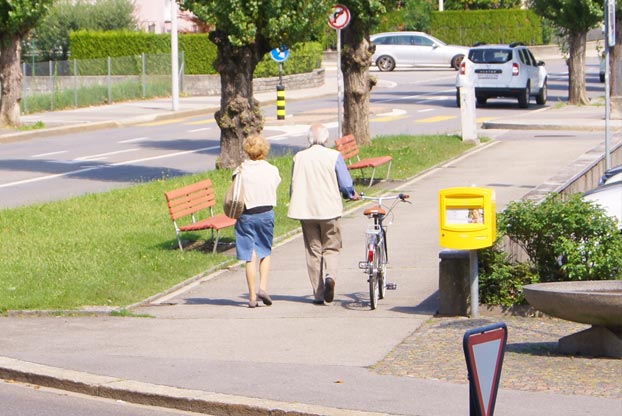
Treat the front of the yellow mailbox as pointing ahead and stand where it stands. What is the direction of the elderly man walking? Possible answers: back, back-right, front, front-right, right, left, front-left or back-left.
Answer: back-right

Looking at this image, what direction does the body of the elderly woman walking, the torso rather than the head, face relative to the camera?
away from the camera

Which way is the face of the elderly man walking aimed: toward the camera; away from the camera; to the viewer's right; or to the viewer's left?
away from the camera

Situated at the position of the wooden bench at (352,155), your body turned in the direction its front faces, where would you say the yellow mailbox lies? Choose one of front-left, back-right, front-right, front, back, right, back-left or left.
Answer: front-right

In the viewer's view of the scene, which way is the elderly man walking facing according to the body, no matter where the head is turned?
away from the camera

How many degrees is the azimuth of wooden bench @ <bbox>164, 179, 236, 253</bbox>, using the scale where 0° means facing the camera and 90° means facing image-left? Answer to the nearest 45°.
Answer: approximately 315°

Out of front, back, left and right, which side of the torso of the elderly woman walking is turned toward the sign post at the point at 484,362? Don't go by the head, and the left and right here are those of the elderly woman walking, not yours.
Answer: back

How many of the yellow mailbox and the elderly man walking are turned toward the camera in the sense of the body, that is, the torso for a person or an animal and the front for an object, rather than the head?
1

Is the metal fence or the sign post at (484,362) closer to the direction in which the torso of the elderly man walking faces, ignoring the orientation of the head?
the metal fence

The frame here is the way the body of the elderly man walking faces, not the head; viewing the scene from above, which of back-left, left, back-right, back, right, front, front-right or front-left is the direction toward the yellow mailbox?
back-right

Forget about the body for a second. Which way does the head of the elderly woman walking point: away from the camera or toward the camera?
away from the camera

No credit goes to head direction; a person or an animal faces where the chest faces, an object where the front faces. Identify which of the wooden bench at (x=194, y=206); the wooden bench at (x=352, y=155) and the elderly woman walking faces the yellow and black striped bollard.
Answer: the elderly woman walking

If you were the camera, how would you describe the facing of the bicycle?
facing away from the viewer

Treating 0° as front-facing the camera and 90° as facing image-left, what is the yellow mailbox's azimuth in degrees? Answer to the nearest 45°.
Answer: approximately 0°
